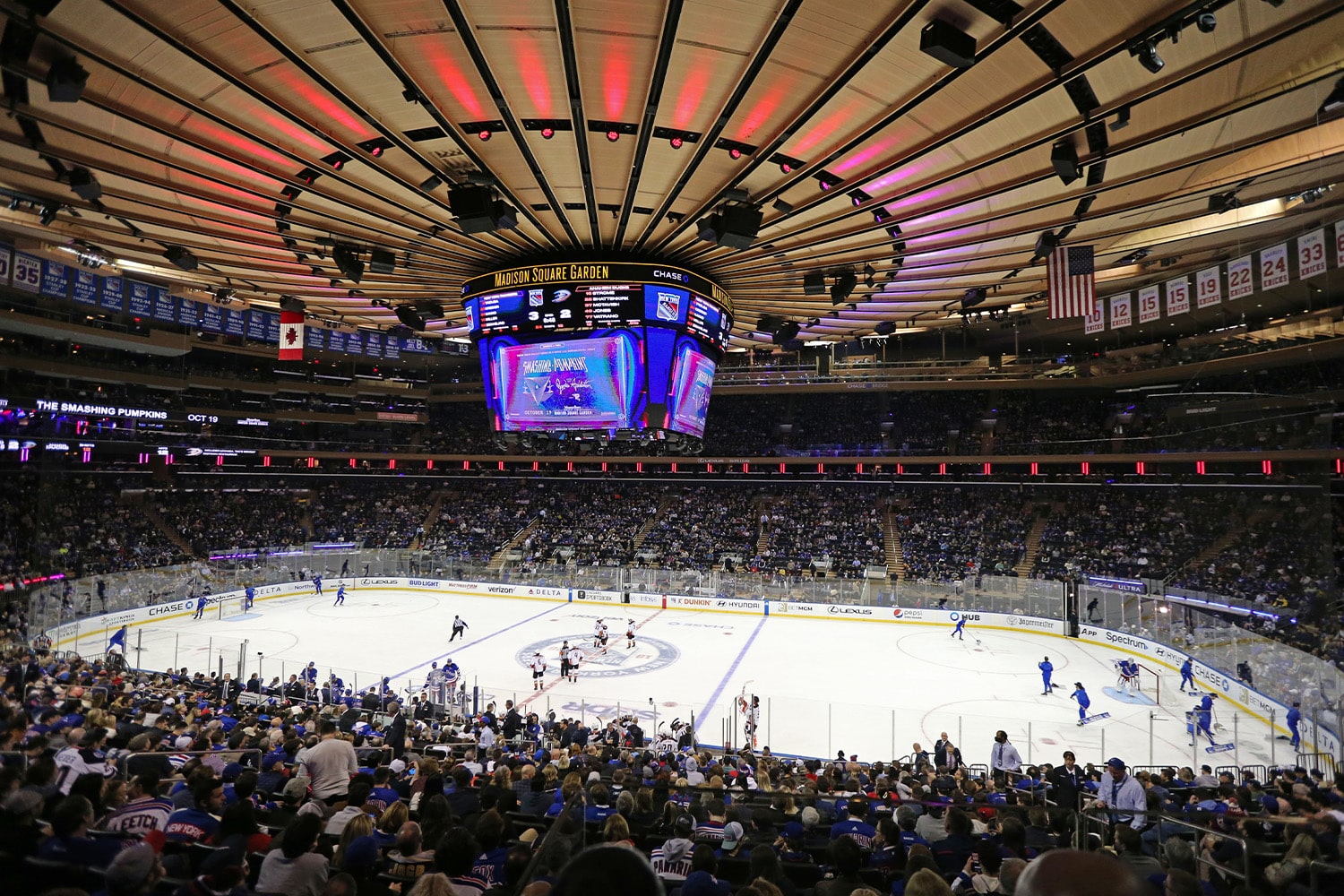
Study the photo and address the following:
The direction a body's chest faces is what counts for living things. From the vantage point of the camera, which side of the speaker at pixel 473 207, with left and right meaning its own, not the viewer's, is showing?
front

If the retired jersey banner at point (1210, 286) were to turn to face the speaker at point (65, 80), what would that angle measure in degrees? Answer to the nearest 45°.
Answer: approximately 45° to its left

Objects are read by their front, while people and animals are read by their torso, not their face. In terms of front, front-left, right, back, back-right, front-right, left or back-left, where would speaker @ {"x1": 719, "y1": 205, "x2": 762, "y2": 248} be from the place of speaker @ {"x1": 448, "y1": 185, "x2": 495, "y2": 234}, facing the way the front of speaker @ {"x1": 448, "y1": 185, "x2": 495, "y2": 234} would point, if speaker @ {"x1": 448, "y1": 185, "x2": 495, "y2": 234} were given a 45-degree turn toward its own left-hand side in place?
front-left

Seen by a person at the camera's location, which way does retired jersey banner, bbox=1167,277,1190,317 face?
facing the viewer and to the left of the viewer

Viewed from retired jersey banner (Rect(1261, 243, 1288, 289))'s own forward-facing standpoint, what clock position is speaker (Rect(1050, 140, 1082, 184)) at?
The speaker is roughly at 11 o'clock from the retired jersey banner.

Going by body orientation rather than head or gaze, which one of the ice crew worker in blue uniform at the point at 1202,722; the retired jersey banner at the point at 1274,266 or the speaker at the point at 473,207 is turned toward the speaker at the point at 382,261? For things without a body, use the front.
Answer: the retired jersey banner

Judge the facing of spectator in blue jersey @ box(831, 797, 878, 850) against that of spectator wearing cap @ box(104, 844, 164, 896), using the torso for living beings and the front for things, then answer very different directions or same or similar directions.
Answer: same or similar directions

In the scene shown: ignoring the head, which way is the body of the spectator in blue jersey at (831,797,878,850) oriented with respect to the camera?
away from the camera

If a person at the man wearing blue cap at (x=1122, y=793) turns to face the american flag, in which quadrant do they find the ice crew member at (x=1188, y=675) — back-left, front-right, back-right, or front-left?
front-right

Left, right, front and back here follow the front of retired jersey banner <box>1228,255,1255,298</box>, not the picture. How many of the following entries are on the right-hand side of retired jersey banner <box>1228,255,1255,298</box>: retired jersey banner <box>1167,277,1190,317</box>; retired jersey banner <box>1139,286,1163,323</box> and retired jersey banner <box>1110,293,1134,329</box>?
3

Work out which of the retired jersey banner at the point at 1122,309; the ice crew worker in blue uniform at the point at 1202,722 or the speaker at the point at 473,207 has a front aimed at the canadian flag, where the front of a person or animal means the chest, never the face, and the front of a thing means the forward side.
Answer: the retired jersey banner

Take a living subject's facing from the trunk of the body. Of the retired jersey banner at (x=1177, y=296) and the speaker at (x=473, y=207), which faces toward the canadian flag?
the retired jersey banner

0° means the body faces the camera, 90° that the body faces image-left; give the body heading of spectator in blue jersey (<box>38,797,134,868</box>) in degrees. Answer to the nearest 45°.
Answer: approximately 225°

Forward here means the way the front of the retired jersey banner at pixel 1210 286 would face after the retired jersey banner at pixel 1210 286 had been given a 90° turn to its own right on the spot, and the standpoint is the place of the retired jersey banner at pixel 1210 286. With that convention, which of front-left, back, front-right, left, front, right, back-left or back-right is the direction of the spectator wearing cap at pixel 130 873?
back-left

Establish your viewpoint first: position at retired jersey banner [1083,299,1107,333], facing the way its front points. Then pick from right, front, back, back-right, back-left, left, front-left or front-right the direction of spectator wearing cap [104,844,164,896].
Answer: front-left

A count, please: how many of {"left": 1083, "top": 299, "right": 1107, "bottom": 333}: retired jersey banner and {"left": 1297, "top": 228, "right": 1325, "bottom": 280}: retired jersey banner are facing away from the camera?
0
